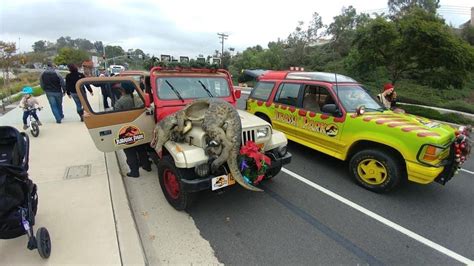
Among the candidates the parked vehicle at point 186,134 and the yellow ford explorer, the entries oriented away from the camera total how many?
0

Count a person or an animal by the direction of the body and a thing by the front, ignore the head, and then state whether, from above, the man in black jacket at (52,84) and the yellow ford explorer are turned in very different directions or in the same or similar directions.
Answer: very different directions

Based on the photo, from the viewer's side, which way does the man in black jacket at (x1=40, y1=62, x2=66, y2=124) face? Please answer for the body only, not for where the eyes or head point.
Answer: away from the camera

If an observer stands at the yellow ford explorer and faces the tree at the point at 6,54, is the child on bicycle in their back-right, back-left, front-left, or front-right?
front-left

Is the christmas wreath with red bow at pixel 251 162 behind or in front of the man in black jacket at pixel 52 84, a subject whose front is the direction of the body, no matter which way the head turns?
behind

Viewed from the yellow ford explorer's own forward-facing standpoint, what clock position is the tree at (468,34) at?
The tree is roughly at 8 o'clock from the yellow ford explorer.

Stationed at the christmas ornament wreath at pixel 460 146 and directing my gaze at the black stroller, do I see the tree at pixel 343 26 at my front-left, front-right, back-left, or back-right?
back-right

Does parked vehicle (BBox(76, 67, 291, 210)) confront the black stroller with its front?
no

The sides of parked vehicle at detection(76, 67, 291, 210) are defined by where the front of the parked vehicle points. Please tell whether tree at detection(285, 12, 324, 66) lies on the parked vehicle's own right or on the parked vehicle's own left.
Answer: on the parked vehicle's own left

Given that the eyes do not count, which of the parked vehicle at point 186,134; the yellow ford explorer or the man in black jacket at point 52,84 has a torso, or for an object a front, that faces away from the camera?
the man in black jacket

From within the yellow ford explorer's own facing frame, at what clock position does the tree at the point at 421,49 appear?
The tree is roughly at 8 o'clock from the yellow ford explorer.

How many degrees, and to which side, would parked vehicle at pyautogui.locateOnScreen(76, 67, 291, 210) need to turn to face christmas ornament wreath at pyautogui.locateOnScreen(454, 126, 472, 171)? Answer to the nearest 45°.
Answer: approximately 45° to its left

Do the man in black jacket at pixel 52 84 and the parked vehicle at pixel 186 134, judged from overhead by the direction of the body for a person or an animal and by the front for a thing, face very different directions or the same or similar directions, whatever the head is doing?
very different directions

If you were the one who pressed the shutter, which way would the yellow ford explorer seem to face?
facing the viewer and to the right of the viewer

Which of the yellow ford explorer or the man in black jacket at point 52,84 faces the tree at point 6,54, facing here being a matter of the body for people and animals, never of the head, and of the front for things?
the man in black jacket
